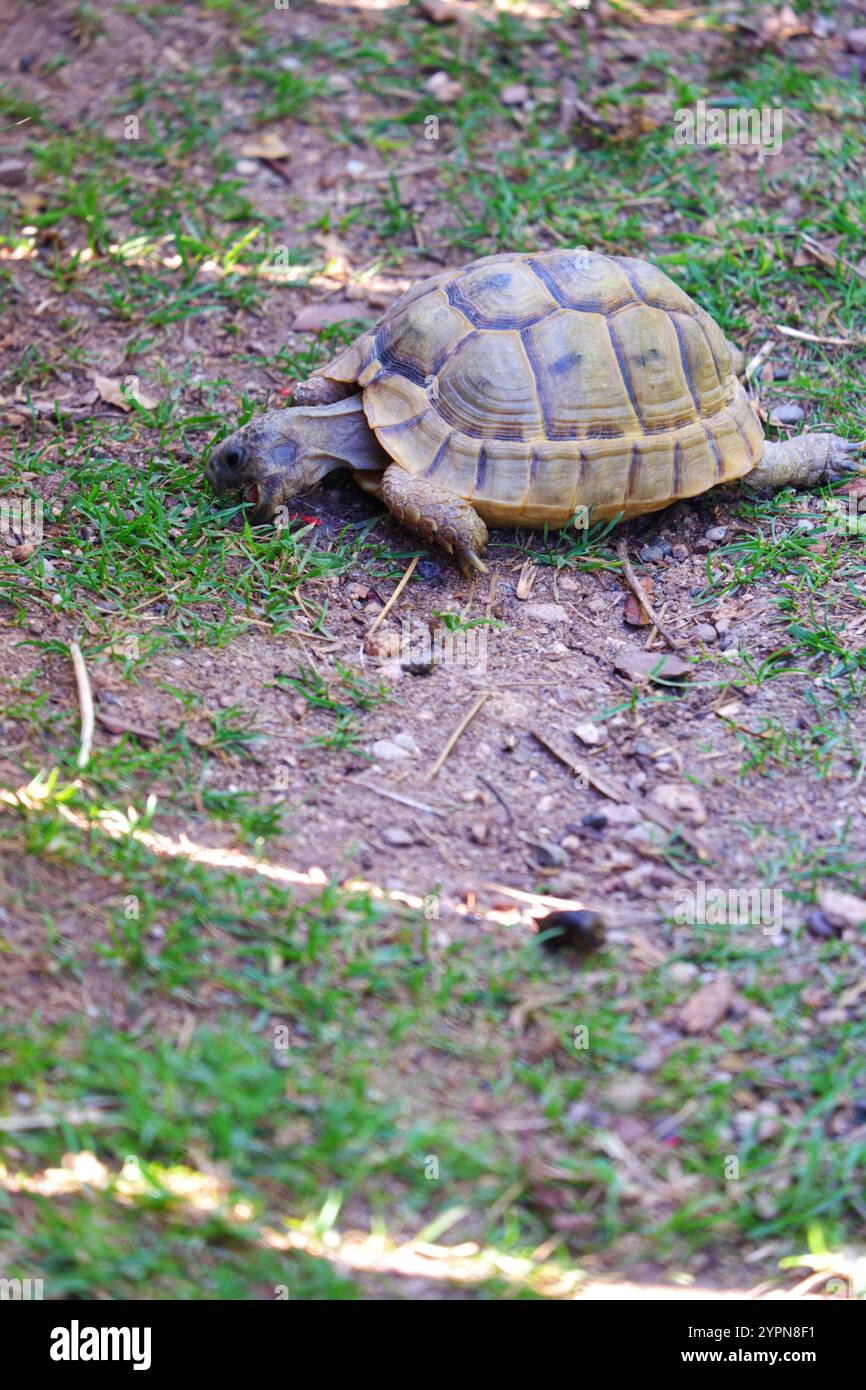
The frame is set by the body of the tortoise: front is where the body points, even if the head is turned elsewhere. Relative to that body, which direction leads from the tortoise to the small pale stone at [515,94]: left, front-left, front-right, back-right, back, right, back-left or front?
right

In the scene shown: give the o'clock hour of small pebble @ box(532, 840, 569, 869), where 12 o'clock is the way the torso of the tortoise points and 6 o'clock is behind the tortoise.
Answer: The small pebble is roughly at 9 o'clock from the tortoise.

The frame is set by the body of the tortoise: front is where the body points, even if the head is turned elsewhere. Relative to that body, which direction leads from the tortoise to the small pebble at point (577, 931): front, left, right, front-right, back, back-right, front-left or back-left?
left

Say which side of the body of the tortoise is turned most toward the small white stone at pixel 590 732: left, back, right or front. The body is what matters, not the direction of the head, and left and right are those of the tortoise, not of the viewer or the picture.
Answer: left

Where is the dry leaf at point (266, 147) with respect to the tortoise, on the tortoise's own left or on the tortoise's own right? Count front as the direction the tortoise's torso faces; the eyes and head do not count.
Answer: on the tortoise's own right

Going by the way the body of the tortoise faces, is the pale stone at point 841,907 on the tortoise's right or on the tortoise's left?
on the tortoise's left

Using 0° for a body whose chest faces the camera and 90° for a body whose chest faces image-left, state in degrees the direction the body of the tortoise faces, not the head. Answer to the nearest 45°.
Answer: approximately 90°

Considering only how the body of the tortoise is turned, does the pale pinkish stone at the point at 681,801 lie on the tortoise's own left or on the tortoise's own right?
on the tortoise's own left

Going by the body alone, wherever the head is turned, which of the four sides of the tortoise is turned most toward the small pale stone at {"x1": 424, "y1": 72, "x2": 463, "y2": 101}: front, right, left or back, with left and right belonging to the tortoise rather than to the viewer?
right
